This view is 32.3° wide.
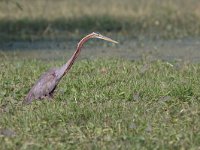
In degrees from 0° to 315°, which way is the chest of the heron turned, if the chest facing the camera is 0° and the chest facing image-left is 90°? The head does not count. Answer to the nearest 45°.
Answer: approximately 270°
